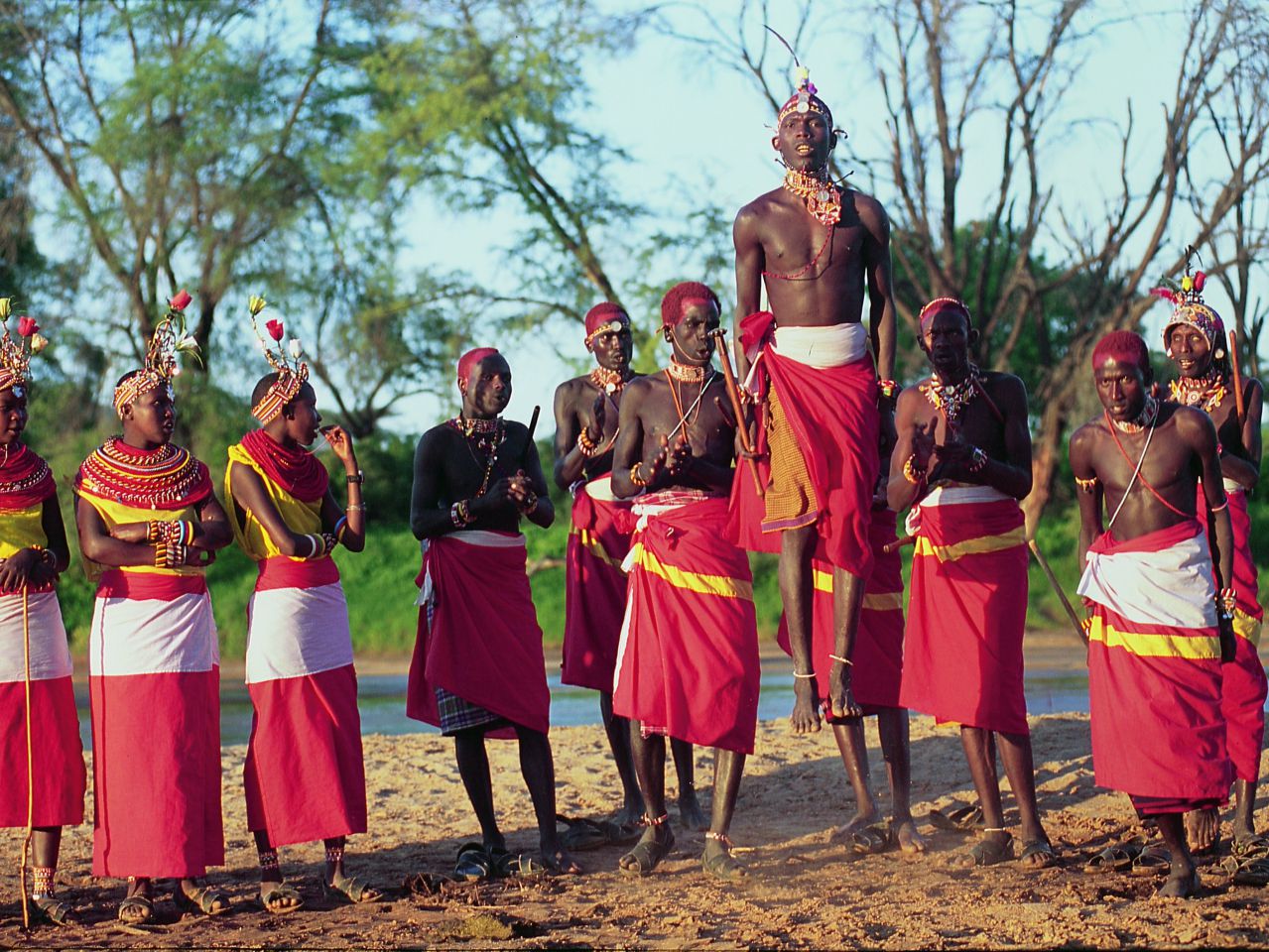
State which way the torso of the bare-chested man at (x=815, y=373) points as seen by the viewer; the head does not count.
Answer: toward the camera

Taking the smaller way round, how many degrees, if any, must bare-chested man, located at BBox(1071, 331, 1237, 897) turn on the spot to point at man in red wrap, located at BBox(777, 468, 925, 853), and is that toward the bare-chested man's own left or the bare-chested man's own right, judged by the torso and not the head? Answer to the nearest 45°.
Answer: approximately 135° to the bare-chested man's own right

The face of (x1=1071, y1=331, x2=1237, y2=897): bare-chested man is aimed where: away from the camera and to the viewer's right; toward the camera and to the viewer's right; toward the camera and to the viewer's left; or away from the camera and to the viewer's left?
toward the camera and to the viewer's left

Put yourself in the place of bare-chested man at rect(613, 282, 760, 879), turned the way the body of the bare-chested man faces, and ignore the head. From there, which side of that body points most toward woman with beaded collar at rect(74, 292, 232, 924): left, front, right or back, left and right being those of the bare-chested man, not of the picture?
right

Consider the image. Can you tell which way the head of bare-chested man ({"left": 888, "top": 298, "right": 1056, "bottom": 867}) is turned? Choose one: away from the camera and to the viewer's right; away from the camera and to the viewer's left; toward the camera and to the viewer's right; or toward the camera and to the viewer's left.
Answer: toward the camera and to the viewer's left

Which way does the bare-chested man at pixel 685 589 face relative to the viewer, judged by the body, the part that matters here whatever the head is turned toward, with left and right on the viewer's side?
facing the viewer

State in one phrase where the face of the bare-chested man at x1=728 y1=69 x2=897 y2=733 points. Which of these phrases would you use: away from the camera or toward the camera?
toward the camera

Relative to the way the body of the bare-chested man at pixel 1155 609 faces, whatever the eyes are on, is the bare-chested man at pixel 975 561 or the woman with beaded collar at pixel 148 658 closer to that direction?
the woman with beaded collar

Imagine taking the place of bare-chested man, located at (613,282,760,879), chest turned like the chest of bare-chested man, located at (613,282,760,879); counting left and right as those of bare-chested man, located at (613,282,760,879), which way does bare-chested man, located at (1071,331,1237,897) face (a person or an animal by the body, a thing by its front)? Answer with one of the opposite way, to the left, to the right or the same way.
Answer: the same way

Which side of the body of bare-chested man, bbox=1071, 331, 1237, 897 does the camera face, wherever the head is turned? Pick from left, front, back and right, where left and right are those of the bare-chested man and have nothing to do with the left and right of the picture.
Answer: front

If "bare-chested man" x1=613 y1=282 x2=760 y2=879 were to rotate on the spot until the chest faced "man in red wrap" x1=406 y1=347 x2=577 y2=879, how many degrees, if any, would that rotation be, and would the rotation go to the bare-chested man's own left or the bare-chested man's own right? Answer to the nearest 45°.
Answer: approximately 90° to the bare-chested man's own right

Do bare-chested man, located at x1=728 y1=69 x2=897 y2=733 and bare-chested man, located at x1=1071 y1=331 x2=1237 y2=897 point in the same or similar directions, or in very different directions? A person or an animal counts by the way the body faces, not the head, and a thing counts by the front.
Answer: same or similar directions

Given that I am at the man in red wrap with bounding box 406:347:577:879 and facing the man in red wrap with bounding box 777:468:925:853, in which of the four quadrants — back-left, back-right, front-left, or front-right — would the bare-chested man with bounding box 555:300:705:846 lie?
front-left

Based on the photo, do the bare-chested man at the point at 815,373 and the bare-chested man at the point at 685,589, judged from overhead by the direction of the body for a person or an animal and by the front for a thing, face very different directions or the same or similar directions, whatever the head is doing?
same or similar directions
